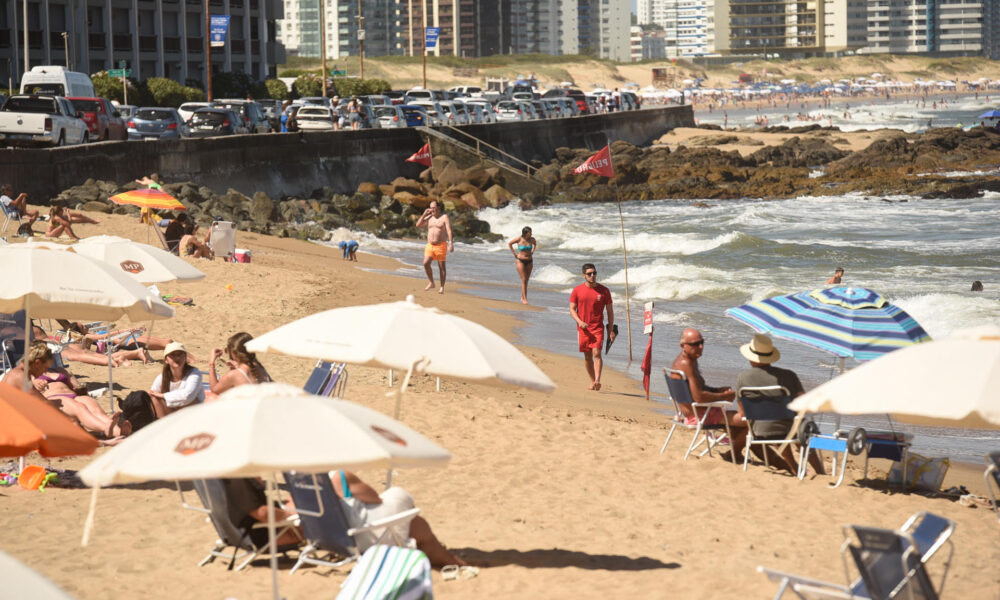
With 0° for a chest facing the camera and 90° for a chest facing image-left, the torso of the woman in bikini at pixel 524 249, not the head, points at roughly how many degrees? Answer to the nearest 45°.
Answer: approximately 0°

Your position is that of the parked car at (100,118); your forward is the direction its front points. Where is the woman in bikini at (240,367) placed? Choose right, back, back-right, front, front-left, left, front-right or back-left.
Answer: back-right

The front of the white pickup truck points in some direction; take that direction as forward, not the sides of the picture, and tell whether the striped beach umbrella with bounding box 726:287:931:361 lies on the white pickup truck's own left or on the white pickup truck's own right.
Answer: on the white pickup truck's own right

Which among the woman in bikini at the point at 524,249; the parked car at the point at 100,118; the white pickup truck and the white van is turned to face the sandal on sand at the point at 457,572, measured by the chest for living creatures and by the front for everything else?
the woman in bikini

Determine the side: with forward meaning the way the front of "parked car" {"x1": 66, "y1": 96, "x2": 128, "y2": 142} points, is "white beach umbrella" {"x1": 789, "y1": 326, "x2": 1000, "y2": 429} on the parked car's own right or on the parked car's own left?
on the parked car's own right

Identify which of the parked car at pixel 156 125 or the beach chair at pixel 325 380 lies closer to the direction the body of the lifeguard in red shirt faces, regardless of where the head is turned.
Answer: the beach chair
